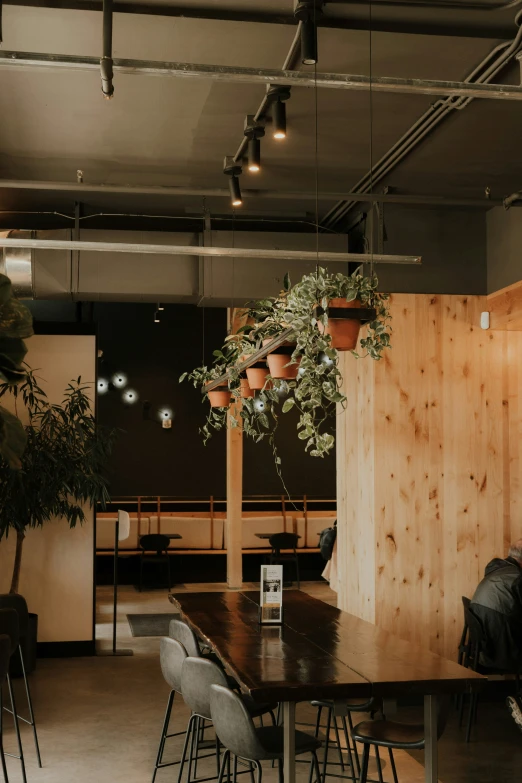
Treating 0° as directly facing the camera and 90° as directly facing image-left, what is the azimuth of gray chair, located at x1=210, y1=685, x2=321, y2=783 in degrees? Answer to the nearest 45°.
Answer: approximately 225°

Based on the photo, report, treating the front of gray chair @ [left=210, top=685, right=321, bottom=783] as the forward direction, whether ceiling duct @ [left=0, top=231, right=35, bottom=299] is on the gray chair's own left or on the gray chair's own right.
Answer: on the gray chair's own left

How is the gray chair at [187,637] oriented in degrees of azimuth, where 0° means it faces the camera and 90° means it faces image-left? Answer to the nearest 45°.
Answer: approximately 225°

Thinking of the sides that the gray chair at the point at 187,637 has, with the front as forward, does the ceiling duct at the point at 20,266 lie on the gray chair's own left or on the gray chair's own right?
on the gray chair's own left
